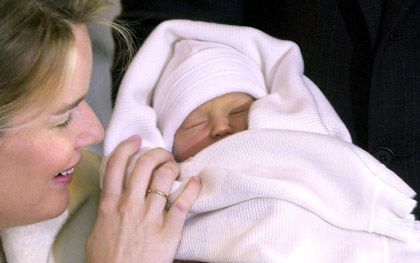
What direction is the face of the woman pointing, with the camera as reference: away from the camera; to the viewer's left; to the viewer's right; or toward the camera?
to the viewer's right

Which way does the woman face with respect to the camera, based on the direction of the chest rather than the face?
to the viewer's right
